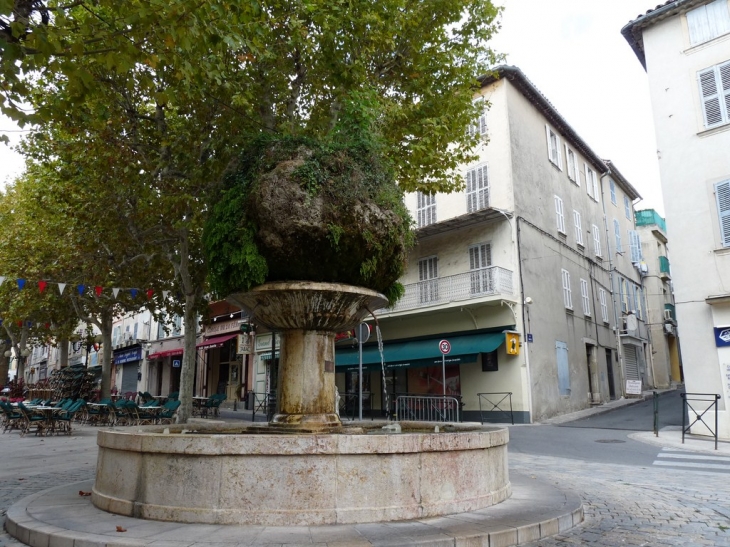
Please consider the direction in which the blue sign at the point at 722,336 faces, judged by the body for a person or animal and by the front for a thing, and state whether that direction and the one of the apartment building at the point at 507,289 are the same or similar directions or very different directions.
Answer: same or similar directions

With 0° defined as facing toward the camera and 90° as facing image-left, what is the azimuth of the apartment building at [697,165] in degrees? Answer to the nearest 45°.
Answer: approximately 45°

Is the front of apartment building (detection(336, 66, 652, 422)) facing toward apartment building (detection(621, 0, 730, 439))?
no

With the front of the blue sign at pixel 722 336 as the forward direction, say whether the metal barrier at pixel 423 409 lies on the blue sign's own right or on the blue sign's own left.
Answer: on the blue sign's own right

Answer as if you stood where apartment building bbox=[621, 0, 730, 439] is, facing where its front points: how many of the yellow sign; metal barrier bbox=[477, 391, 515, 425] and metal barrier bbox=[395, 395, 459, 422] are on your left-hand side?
0

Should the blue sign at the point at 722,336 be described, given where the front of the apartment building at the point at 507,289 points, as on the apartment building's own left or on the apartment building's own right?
on the apartment building's own left

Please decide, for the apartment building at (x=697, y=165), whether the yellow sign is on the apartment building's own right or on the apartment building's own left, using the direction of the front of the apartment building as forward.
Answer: on the apartment building's own right

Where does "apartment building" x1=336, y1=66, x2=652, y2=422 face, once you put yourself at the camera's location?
facing the viewer and to the left of the viewer

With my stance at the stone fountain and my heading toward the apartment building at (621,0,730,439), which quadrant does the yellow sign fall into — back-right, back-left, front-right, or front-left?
front-left

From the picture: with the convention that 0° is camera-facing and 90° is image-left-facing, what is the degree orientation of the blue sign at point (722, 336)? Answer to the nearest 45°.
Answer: approximately 0°

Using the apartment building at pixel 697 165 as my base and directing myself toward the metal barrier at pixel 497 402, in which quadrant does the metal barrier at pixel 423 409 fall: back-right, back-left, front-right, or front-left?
front-left

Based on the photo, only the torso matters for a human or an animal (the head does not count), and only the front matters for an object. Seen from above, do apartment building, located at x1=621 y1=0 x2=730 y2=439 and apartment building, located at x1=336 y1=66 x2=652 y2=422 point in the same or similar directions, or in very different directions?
same or similar directions

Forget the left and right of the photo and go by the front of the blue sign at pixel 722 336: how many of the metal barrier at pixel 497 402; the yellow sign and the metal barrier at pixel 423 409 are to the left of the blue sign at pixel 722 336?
0
